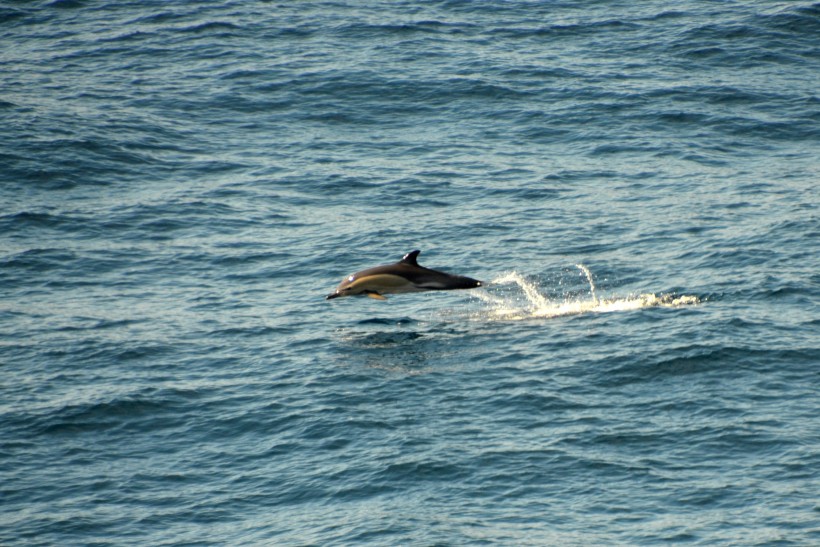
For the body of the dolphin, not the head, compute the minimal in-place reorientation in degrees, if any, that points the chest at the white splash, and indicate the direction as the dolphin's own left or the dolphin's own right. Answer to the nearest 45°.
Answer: approximately 135° to the dolphin's own right

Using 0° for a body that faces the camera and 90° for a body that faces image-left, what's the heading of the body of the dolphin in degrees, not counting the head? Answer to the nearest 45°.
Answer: approximately 90°
